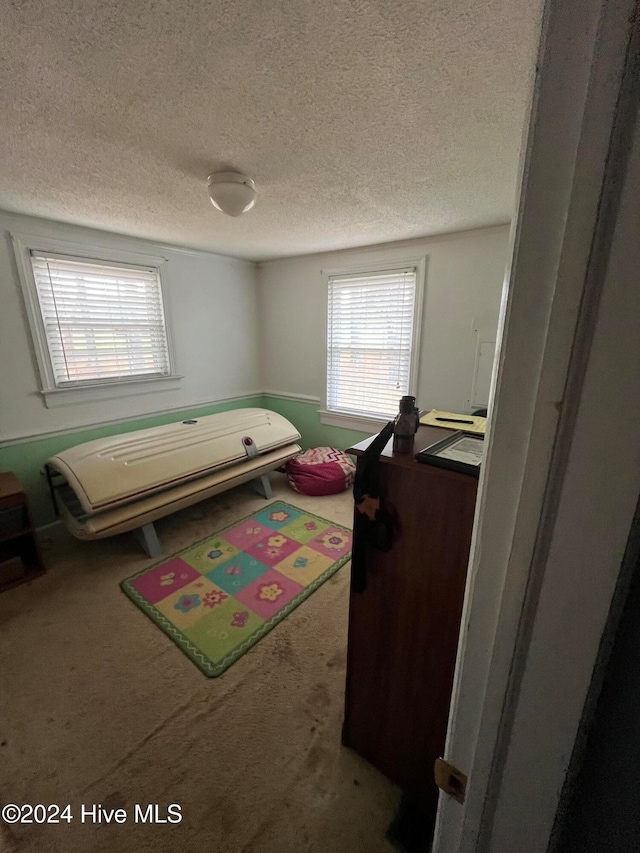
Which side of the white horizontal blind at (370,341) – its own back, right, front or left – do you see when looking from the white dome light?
front

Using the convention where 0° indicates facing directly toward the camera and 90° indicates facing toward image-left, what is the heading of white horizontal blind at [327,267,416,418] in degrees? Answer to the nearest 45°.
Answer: approximately 45°

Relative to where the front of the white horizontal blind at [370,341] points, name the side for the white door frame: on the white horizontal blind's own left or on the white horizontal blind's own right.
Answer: on the white horizontal blind's own left

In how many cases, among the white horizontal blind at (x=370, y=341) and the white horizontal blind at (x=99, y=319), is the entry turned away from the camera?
0

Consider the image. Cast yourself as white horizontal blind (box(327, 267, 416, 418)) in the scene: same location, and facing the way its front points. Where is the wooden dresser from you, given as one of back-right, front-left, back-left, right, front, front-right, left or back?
front-left

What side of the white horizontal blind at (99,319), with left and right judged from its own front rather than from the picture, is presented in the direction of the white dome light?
front

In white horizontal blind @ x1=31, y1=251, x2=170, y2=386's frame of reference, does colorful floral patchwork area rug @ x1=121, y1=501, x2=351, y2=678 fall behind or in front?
in front
